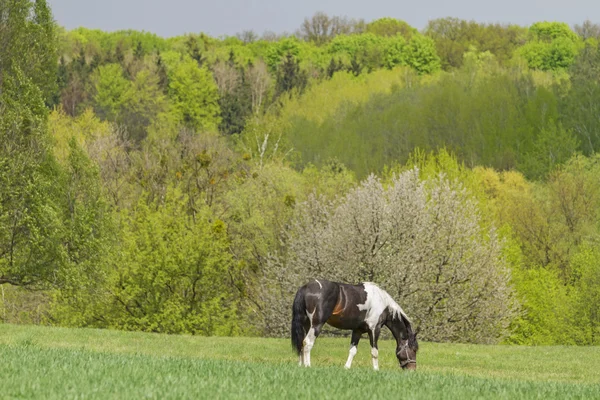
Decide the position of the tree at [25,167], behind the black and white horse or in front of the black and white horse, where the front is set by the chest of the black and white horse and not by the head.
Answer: behind

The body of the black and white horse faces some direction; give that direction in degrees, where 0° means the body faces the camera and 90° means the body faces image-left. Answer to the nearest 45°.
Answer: approximately 270°

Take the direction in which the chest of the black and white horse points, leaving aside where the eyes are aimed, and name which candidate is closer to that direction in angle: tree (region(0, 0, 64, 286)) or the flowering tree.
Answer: the flowering tree

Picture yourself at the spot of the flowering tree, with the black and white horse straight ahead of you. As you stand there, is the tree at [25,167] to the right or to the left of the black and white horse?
right

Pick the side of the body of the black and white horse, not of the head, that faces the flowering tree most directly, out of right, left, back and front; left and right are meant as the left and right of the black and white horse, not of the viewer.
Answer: left
